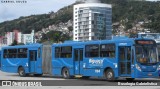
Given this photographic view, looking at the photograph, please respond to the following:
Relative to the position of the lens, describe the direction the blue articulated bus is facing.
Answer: facing the viewer and to the right of the viewer
